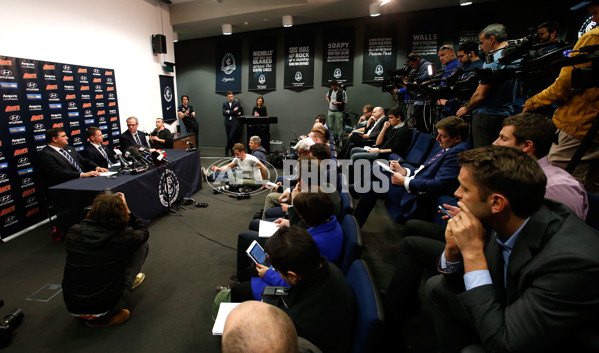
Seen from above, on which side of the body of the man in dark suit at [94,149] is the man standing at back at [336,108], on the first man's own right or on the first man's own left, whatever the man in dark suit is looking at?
on the first man's own left

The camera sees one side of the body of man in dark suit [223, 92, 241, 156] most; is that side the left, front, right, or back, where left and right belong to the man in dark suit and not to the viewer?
front

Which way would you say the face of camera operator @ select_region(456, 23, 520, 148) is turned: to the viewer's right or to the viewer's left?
to the viewer's left

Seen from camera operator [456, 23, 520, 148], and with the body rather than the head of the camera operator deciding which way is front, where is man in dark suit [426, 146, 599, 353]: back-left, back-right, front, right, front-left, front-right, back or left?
left

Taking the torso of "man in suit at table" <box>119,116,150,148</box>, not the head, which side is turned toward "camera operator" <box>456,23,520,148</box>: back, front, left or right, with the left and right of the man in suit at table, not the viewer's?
front

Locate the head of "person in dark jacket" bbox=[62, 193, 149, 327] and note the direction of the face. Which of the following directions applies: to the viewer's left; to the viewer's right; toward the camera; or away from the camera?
away from the camera

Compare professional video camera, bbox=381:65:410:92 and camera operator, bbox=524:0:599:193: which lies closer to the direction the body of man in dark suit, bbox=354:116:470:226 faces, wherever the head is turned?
the professional video camera

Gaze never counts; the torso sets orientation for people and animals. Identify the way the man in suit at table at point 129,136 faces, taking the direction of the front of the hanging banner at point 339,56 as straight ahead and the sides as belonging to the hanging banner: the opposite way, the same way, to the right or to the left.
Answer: to the left

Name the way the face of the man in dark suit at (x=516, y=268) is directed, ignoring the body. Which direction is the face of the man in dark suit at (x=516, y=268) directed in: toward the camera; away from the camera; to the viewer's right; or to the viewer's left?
to the viewer's left

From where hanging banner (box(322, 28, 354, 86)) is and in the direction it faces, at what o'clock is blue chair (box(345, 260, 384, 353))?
The blue chair is roughly at 12 o'clock from the hanging banner.

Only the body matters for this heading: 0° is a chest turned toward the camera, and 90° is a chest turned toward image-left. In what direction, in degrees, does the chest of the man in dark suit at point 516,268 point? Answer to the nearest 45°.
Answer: approximately 90°

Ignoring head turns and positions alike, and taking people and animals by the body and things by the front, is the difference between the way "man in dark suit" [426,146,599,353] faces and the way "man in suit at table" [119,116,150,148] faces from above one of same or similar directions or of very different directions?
very different directions
